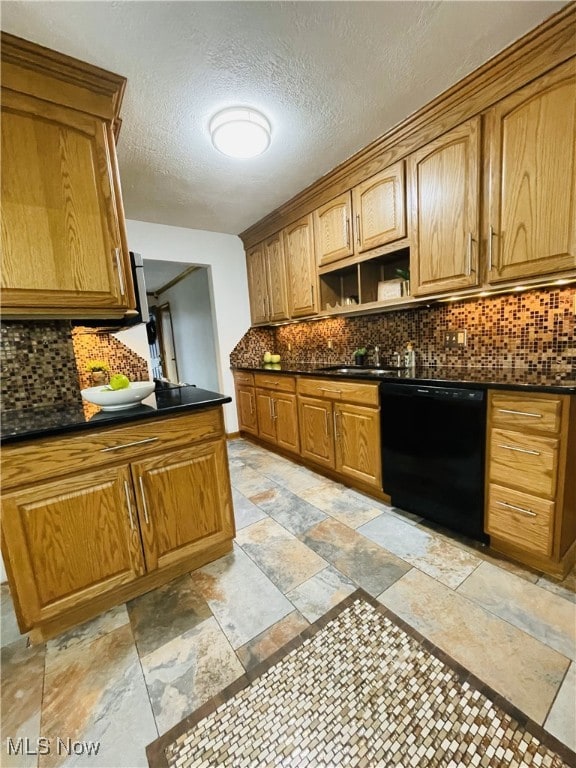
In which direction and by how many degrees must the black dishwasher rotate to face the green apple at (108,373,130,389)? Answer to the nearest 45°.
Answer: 0° — it already faces it

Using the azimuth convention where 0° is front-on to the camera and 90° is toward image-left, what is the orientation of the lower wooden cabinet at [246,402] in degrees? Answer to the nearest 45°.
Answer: approximately 45°

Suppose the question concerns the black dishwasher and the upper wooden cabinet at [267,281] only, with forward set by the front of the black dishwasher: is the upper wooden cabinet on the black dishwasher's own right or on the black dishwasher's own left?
on the black dishwasher's own right

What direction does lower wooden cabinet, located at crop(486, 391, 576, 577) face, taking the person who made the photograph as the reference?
facing the viewer and to the left of the viewer

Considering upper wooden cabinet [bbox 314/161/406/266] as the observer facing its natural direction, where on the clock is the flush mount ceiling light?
The flush mount ceiling light is roughly at 12 o'clock from the upper wooden cabinet.

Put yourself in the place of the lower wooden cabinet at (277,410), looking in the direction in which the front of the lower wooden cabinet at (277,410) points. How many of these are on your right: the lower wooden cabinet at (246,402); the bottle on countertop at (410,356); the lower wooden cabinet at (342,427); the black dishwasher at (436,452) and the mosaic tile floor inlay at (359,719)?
1

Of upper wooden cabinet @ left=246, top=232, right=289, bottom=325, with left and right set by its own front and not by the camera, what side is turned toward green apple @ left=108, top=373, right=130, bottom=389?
front

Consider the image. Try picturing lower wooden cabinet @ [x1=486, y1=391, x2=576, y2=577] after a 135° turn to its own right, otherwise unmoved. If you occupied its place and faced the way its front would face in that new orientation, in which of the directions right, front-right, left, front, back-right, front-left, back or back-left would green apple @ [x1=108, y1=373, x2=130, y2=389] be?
back-left

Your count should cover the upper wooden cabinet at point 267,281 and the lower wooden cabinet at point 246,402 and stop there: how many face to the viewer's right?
0

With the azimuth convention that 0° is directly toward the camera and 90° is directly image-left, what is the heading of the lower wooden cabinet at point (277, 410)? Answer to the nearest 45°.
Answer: approximately 45°

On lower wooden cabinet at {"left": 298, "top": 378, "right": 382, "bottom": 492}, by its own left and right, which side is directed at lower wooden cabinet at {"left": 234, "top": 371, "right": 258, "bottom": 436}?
right

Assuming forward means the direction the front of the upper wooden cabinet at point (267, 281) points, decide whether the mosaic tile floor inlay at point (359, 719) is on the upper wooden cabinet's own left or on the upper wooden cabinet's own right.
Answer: on the upper wooden cabinet's own left

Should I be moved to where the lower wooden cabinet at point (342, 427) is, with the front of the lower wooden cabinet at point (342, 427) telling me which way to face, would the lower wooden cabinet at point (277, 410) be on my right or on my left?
on my right

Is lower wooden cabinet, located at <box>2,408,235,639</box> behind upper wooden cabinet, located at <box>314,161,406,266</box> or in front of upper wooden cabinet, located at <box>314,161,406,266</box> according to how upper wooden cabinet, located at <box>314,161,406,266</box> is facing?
in front

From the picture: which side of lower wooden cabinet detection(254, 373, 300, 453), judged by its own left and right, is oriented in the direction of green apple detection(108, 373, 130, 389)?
front

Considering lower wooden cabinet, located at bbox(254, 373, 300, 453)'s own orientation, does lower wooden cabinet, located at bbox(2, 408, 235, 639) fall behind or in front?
in front

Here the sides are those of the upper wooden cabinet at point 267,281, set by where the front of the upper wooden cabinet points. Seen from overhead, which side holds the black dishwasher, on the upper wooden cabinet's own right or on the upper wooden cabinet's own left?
on the upper wooden cabinet's own left
